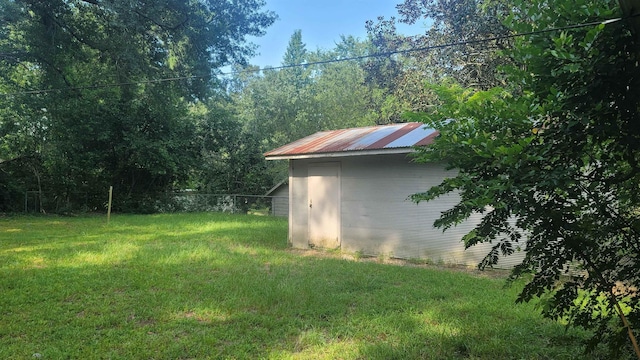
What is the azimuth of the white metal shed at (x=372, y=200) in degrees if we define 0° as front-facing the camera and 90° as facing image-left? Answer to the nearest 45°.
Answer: approximately 45°

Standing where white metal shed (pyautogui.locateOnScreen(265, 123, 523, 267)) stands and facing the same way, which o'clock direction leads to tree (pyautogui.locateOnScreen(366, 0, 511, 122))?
The tree is roughly at 5 o'clock from the white metal shed.

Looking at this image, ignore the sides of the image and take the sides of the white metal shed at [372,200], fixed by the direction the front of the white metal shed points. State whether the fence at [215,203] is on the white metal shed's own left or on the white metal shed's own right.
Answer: on the white metal shed's own right

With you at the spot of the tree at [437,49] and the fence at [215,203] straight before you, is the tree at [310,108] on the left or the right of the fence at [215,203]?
right

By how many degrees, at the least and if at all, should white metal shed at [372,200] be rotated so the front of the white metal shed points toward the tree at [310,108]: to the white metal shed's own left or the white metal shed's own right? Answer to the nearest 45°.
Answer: approximately 135° to the white metal shed's own right

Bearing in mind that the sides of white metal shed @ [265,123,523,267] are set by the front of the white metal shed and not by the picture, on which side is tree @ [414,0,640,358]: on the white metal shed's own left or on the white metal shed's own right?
on the white metal shed's own left
